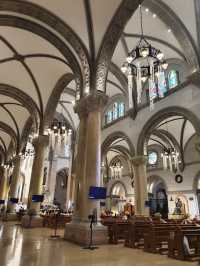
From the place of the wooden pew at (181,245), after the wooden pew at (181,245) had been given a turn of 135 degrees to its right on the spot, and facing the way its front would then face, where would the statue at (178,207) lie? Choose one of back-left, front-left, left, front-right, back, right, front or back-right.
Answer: left

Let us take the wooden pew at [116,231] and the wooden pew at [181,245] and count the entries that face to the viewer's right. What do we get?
0

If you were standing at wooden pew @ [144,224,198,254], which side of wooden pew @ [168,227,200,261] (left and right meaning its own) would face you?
front

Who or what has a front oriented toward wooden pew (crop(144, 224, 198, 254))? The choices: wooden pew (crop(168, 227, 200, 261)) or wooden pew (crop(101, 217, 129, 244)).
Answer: wooden pew (crop(168, 227, 200, 261))

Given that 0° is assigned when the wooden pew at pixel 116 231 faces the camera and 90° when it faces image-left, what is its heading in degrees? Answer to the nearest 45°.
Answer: approximately 135°

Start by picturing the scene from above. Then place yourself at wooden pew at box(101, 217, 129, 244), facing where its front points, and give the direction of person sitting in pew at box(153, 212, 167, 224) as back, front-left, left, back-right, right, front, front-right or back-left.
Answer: right

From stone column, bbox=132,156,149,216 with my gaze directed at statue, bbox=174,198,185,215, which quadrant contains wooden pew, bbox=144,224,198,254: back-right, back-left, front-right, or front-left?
back-right
